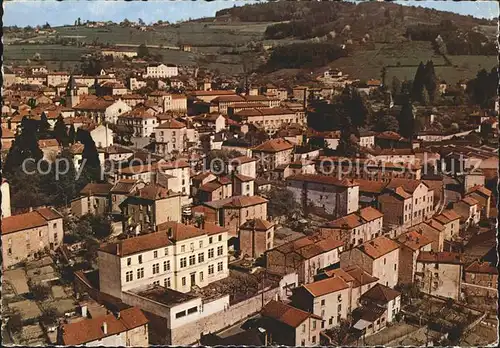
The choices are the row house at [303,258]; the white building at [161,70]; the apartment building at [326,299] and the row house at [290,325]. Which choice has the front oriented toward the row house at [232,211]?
the white building

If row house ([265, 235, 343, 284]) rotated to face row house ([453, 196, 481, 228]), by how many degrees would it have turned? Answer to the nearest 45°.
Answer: approximately 90° to its left

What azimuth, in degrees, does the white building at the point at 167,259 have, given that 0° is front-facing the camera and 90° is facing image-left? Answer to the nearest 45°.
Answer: approximately 315°

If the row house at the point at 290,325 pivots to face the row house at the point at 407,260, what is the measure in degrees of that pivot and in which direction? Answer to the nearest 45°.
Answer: approximately 90° to its left

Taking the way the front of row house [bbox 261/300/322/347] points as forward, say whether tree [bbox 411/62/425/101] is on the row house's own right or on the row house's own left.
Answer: on the row house's own left

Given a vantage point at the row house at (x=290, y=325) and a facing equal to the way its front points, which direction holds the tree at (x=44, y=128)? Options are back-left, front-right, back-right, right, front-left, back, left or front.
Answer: back

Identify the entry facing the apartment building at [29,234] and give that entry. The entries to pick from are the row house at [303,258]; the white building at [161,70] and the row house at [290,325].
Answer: the white building

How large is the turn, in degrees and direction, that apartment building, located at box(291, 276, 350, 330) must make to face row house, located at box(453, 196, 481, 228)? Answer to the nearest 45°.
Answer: approximately 90° to its left

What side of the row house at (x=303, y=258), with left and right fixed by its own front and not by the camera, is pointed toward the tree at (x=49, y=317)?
right
